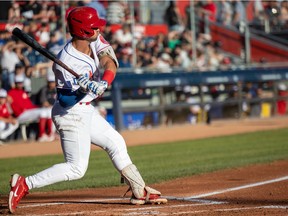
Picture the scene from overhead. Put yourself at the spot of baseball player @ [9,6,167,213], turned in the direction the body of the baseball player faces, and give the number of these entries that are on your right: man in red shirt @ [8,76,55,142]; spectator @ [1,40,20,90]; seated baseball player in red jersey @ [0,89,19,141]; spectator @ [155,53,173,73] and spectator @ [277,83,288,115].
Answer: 0

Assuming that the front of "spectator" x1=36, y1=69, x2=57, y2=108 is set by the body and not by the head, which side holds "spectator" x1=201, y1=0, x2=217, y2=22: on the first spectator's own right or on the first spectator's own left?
on the first spectator's own left

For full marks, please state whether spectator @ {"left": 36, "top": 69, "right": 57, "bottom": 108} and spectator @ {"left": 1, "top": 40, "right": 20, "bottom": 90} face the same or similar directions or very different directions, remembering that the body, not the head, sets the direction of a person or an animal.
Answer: same or similar directions

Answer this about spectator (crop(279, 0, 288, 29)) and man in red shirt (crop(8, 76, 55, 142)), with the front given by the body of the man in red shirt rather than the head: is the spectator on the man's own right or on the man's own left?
on the man's own left

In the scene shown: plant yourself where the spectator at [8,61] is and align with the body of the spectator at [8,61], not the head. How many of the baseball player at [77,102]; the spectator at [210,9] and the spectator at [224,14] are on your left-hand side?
2

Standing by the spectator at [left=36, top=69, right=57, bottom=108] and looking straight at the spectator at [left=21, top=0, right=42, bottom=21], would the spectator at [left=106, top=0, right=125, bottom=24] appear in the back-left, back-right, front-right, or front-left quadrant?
front-right

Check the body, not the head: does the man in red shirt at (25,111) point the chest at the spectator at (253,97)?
no

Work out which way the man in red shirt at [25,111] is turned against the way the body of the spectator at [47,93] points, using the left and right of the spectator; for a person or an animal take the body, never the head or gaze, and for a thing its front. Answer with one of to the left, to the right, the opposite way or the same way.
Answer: the same way

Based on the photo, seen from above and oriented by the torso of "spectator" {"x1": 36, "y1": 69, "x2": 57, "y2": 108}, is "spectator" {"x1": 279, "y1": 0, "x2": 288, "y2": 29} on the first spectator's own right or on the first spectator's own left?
on the first spectator's own left

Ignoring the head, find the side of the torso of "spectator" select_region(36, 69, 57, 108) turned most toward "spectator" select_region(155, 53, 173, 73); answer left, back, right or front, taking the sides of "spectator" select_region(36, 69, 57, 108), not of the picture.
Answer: left

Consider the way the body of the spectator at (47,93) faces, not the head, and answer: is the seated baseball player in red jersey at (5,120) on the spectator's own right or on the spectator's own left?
on the spectator's own right

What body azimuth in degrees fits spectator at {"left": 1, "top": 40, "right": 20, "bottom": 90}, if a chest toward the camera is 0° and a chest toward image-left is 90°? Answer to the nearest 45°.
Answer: approximately 315°

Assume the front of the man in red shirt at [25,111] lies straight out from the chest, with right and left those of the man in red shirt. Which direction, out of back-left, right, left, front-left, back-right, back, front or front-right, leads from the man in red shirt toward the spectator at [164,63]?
left

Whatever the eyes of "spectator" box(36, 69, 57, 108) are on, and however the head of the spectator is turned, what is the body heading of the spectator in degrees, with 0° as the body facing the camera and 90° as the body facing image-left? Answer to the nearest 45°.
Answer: approximately 315°

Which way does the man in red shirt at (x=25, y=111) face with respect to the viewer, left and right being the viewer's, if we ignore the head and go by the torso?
facing the viewer and to the right of the viewer
